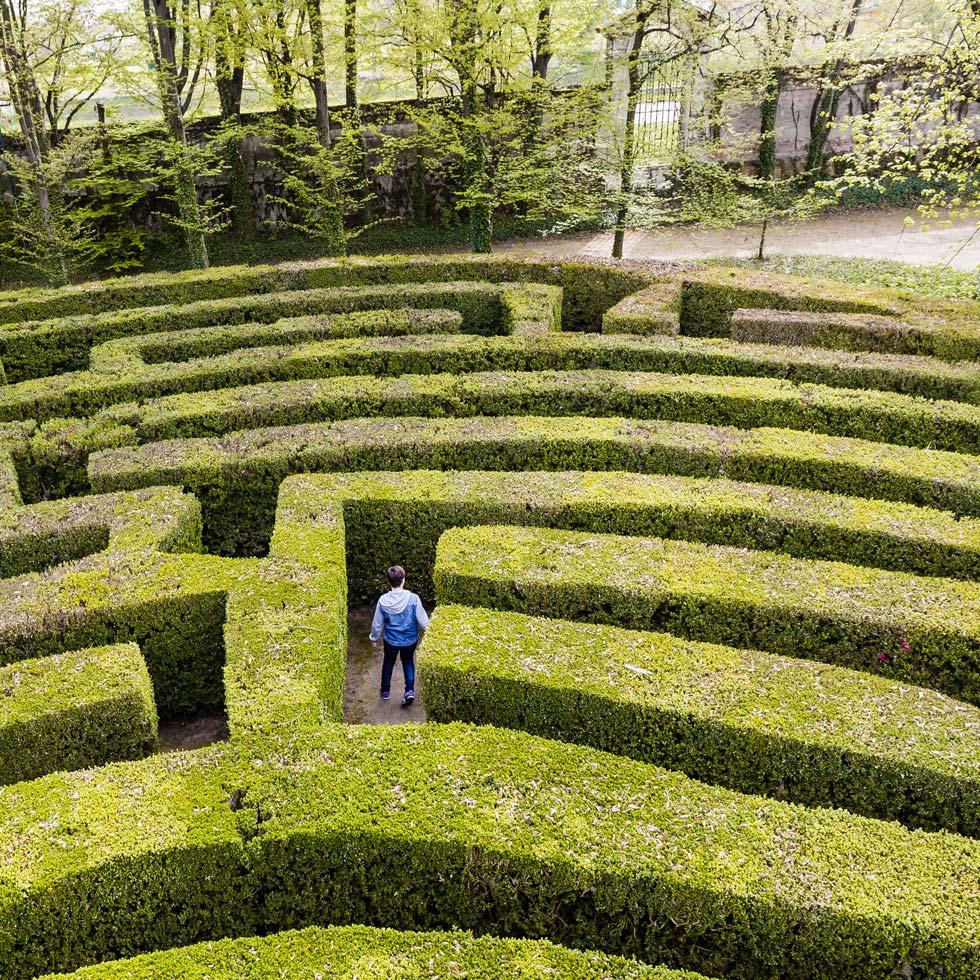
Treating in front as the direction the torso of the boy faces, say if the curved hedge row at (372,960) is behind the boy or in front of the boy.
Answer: behind

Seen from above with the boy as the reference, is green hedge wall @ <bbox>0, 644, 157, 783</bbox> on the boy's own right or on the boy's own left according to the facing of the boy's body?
on the boy's own left

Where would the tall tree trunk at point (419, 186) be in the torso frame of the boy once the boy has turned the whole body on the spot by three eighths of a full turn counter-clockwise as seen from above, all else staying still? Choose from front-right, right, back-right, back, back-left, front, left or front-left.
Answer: back-right

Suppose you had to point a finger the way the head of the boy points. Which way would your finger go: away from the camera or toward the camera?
away from the camera

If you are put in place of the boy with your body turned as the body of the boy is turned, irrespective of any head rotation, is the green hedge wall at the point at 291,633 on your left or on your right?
on your left

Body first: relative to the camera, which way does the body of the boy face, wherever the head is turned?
away from the camera

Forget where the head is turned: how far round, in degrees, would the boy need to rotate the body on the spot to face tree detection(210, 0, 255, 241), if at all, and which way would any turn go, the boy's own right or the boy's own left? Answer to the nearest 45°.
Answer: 0° — they already face it

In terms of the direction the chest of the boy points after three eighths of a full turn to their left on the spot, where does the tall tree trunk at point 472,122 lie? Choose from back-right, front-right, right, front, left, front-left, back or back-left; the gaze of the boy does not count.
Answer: back-right

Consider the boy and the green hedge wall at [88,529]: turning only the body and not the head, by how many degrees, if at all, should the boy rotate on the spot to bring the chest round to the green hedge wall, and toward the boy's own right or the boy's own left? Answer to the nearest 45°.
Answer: approximately 45° to the boy's own left

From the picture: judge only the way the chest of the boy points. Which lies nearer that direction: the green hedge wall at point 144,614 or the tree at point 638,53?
the tree

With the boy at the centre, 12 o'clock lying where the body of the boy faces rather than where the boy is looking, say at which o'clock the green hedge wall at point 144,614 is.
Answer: The green hedge wall is roughly at 9 o'clock from the boy.

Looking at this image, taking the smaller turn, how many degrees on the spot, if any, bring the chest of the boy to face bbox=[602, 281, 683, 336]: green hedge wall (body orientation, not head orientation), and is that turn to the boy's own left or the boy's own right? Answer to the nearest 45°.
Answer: approximately 45° to the boy's own right

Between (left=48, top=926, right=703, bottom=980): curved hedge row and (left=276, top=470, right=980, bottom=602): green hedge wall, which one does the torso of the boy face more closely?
the green hedge wall

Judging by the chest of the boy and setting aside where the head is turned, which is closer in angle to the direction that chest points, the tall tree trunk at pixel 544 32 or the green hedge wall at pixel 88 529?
the tall tree trunk

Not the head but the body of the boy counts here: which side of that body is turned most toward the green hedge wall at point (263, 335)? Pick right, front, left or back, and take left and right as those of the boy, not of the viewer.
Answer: front

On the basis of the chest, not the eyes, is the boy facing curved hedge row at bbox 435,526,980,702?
no

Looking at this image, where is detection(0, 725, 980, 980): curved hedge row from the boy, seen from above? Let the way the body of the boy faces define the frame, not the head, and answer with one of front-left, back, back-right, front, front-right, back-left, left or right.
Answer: back

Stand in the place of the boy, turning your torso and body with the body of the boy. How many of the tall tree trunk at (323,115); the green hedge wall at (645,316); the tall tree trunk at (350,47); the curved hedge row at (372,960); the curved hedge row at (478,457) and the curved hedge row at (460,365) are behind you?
1

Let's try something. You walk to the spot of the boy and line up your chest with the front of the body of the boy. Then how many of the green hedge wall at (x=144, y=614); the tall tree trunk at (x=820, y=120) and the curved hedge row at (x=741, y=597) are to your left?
1
